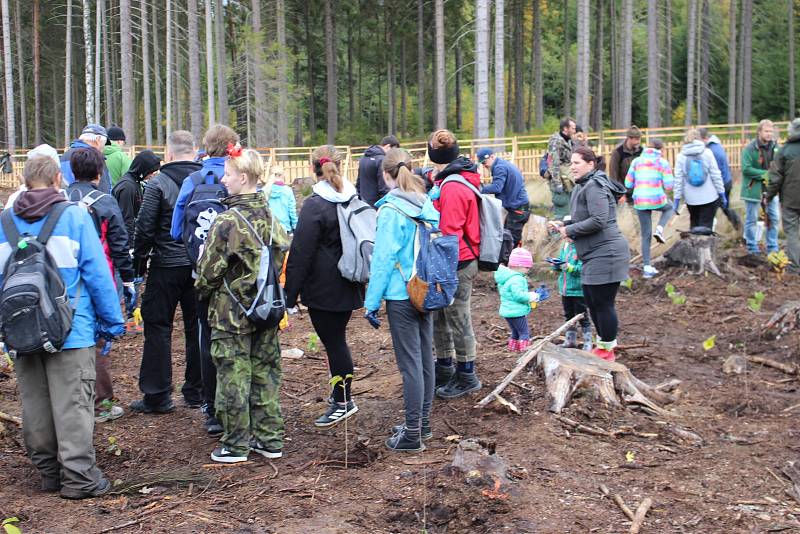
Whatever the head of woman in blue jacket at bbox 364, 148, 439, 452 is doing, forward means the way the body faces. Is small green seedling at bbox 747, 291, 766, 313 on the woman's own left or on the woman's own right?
on the woman's own right

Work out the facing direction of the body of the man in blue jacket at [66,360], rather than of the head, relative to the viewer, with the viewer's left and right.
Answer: facing away from the viewer and to the right of the viewer

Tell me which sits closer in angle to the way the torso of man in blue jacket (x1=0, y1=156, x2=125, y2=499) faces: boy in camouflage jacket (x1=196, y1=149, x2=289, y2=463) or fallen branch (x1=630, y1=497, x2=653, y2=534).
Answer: the boy in camouflage jacket

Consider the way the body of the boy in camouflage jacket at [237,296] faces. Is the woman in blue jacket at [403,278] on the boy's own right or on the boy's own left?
on the boy's own right

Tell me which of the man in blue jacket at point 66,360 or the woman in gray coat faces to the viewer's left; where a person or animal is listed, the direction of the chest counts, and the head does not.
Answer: the woman in gray coat

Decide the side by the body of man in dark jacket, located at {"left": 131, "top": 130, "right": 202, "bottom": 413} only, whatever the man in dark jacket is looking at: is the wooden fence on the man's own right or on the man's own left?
on the man's own right

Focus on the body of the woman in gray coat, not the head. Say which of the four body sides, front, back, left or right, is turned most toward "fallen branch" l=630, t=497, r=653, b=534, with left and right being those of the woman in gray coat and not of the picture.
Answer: left

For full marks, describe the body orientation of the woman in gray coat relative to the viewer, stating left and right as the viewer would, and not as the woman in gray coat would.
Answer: facing to the left of the viewer

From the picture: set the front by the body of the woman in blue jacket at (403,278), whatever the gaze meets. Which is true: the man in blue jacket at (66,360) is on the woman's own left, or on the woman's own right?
on the woman's own left
